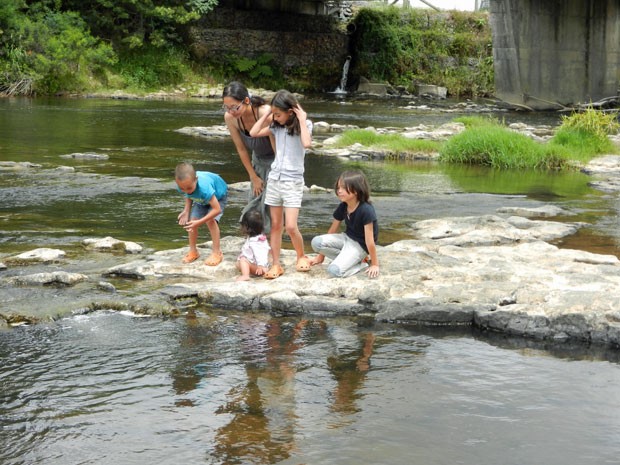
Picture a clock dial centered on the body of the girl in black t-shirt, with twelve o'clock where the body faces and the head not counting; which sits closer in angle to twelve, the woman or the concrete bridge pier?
the woman

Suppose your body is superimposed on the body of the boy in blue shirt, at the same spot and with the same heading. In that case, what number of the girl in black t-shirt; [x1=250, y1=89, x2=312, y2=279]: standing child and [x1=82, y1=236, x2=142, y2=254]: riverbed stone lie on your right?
1

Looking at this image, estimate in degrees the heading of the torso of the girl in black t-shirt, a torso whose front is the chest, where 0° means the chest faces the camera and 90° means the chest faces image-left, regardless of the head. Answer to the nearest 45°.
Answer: approximately 45°

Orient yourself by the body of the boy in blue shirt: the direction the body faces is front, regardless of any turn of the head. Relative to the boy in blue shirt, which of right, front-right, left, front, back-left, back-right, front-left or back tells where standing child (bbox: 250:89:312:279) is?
left

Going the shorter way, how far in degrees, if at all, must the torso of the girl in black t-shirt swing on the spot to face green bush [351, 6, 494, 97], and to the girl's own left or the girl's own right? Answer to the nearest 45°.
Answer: approximately 135° to the girl's own right

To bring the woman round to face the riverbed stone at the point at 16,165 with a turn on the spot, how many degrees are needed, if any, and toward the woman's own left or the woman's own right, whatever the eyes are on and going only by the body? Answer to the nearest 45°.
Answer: approximately 90° to the woman's own right

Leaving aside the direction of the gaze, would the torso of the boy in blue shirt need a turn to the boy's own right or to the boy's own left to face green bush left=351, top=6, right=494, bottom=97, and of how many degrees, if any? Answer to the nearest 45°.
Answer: approximately 135° to the boy's own right
